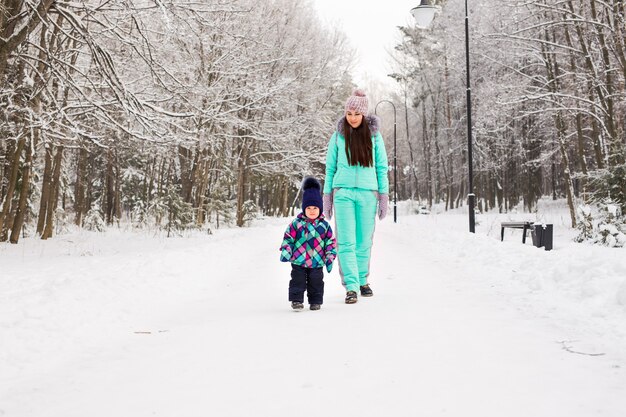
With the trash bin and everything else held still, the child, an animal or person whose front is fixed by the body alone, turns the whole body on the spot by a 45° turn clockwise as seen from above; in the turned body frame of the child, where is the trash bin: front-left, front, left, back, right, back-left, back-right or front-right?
back

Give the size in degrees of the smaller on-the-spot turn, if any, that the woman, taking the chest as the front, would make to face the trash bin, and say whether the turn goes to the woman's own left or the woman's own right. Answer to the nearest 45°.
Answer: approximately 135° to the woman's own left

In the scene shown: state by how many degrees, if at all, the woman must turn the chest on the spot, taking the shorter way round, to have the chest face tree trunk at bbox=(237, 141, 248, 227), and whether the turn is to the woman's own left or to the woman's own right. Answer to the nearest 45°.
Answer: approximately 180°

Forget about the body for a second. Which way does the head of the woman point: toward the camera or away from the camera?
toward the camera

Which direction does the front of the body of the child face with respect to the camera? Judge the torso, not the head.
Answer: toward the camera

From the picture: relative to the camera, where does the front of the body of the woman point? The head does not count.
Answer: toward the camera

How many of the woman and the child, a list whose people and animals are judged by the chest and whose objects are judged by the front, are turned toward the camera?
2

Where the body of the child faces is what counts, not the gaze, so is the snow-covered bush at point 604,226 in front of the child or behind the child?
behind

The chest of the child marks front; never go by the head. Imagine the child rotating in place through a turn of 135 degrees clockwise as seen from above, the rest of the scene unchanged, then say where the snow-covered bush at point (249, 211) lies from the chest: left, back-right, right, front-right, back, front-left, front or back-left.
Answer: front-right

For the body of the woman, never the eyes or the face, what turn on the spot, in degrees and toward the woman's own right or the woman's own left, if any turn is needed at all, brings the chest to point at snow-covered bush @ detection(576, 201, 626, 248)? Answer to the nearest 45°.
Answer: approximately 135° to the woman's own left

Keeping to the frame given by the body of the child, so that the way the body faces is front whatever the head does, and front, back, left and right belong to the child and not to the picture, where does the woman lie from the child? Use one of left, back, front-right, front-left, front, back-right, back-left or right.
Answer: back-left

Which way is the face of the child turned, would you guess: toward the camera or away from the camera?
toward the camera

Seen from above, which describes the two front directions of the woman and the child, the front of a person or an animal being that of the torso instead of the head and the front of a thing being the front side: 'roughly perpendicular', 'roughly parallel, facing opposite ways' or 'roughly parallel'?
roughly parallel
